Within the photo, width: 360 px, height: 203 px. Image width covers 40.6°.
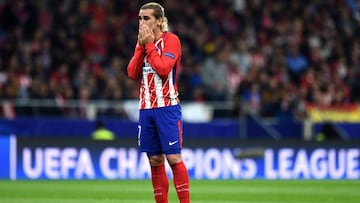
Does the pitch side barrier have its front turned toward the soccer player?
yes

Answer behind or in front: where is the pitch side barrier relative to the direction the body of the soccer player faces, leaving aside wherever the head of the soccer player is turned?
behind

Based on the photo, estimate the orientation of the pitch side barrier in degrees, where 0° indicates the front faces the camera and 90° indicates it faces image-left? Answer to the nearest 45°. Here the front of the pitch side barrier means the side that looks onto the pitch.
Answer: approximately 0°

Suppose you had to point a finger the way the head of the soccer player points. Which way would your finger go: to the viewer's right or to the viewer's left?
to the viewer's left
